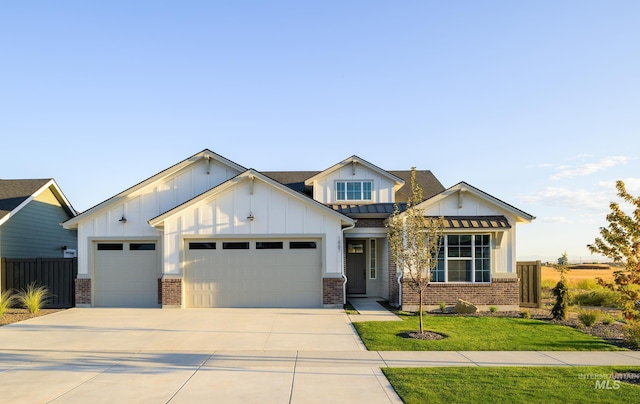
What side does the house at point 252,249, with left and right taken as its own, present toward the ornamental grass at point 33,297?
right

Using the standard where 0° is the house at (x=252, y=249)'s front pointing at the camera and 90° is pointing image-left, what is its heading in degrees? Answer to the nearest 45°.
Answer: approximately 0°

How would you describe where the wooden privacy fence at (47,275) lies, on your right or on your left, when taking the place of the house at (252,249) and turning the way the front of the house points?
on your right

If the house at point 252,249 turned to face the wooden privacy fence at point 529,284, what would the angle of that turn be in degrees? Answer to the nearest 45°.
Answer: approximately 90° to its left

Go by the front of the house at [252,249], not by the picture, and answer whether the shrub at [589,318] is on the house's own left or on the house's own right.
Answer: on the house's own left
